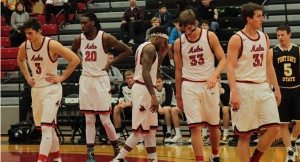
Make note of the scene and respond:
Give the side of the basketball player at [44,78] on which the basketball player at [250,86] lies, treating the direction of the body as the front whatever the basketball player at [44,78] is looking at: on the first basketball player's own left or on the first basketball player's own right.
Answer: on the first basketball player's own left

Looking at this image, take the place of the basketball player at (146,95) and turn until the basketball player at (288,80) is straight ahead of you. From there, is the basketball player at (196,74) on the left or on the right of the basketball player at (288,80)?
right

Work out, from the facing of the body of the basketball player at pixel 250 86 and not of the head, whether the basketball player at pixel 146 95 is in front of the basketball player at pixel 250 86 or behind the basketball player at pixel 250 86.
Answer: behind

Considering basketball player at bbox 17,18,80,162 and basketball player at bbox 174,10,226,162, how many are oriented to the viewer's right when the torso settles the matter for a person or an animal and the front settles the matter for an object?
0

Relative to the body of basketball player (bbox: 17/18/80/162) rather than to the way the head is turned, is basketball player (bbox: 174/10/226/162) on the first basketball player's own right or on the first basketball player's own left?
on the first basketball player's own left

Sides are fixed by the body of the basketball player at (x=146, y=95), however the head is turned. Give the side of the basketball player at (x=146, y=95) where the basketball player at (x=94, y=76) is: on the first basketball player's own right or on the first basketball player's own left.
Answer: on the first basketball player's own left
